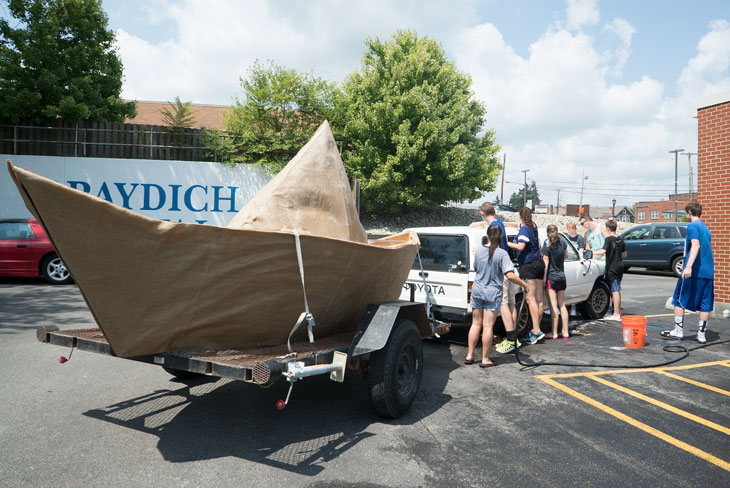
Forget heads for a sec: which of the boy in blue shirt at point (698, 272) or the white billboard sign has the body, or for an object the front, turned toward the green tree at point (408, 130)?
the boy in blue shirt

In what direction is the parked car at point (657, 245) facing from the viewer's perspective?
to the viewer's left

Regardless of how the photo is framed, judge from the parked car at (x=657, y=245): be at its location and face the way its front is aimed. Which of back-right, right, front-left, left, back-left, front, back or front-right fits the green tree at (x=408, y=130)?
front

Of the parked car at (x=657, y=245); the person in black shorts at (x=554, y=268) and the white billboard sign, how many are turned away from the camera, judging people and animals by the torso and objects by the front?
1

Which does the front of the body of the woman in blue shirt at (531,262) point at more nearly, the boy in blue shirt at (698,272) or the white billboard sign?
the white billboard sign

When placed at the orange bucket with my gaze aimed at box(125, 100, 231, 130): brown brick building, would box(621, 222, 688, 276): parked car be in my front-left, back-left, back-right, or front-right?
front-right

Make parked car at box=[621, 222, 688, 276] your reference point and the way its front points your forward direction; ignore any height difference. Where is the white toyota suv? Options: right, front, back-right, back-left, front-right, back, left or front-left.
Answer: left

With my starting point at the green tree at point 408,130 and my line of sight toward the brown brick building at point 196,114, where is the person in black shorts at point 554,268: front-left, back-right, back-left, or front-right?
back-left

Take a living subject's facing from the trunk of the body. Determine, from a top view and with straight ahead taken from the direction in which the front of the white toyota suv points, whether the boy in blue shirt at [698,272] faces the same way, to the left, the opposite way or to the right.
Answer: to the left

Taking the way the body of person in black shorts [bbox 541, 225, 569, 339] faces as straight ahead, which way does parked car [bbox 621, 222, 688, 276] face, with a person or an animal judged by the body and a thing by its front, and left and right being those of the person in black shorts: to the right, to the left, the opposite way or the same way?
to the left

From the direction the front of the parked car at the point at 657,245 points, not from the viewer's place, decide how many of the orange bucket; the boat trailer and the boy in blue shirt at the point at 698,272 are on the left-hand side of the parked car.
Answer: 3

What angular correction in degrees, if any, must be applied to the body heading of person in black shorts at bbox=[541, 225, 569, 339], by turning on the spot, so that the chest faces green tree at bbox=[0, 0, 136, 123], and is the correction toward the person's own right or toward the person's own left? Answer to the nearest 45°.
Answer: approximately 90° to the person's own left

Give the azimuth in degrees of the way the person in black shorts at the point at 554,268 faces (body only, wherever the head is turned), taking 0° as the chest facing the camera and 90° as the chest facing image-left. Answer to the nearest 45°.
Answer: approximately 180°

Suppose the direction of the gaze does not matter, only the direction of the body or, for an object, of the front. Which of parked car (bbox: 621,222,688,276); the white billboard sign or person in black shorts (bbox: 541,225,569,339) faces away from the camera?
the person in black shorts

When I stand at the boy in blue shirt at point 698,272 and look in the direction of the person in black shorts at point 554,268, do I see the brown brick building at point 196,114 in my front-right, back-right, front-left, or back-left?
front-right

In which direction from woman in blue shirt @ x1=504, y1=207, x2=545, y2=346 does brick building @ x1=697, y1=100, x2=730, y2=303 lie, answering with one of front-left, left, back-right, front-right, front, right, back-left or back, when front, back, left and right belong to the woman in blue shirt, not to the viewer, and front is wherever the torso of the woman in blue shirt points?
right
